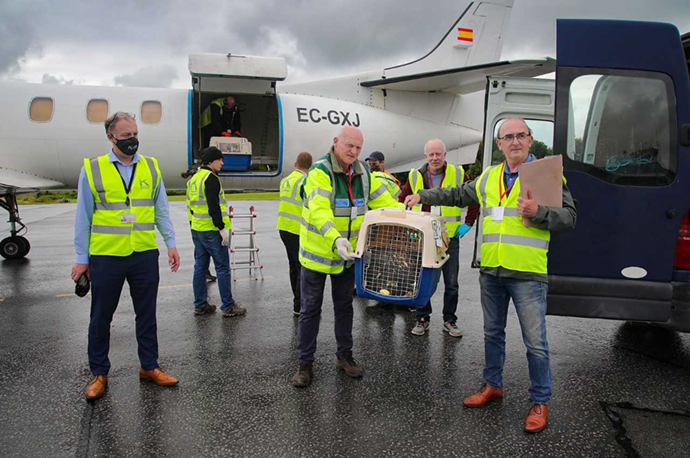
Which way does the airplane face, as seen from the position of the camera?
facing to the left of the viewer

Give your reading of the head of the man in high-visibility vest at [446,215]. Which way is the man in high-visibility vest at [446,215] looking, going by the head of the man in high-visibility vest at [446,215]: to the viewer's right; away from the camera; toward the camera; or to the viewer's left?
toward the camera

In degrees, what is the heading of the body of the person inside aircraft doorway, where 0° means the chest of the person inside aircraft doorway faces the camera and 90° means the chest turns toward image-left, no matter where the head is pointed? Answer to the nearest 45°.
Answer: approximately 315°

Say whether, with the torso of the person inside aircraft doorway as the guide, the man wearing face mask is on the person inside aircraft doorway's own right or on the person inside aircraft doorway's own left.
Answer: on the person inside aircraft doorway's own right

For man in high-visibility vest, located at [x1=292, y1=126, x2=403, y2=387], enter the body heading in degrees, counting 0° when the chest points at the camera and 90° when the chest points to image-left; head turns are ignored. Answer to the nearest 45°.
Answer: approximately 315°

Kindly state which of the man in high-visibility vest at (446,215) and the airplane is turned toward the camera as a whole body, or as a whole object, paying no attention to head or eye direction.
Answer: the man in high-visibility vest

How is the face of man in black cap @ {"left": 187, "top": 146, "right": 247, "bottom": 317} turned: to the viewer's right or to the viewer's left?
to the viewer's right

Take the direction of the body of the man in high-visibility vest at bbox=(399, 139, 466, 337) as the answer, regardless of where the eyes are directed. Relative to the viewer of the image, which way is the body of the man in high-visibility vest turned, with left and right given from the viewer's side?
facing the viewer

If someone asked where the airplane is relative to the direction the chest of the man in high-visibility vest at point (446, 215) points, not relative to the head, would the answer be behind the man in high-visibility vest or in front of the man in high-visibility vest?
behind

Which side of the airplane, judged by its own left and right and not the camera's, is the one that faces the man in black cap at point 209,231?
left

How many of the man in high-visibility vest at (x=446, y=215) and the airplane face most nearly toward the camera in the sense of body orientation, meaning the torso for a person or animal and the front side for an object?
1

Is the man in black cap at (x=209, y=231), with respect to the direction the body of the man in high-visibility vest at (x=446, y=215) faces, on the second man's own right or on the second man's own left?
on the second man's own right

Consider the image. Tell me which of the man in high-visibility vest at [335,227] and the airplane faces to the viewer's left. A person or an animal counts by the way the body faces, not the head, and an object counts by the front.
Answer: the airplane

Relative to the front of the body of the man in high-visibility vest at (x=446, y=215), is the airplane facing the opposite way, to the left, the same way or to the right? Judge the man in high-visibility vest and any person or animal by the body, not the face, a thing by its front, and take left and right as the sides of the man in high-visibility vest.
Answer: to the right

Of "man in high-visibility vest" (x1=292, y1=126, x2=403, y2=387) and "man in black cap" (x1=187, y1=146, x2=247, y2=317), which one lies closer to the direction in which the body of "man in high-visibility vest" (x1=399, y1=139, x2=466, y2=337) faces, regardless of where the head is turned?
the man in high-visibility vest
